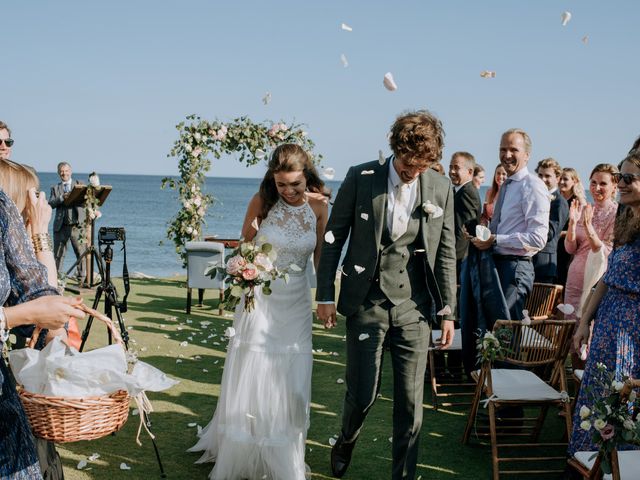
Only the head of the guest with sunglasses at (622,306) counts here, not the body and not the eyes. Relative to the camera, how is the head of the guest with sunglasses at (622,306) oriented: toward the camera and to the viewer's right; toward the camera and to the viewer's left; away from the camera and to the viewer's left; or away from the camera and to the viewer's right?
toward the camera and to the viewer's left

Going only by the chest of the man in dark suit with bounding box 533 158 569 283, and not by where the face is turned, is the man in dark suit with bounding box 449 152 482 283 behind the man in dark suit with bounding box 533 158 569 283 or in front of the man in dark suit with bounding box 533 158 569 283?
in front

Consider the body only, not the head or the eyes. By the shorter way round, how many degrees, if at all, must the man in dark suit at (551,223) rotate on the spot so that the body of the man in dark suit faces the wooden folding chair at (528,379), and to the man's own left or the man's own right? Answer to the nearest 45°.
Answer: approximately 45° to the man's own left

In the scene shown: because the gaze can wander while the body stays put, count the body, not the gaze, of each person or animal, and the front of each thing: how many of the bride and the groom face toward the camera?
2

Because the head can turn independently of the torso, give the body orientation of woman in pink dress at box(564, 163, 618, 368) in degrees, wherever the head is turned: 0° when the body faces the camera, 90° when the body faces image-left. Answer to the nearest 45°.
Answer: approximately 45°

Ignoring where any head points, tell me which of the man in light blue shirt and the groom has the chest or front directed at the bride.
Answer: the man in light blue shirt

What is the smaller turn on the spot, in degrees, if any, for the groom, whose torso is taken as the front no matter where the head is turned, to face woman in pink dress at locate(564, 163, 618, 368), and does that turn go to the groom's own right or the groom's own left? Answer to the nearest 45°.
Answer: approximately 135° to the groom's own left

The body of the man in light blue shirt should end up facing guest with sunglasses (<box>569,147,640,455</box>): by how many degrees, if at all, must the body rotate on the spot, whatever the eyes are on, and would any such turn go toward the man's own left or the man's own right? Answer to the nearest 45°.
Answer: approximately 45° to the man's own left

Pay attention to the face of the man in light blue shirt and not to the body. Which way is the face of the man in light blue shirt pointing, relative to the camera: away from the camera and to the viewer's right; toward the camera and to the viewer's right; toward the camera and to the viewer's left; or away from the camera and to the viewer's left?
toward the camera and to the viewer's left
